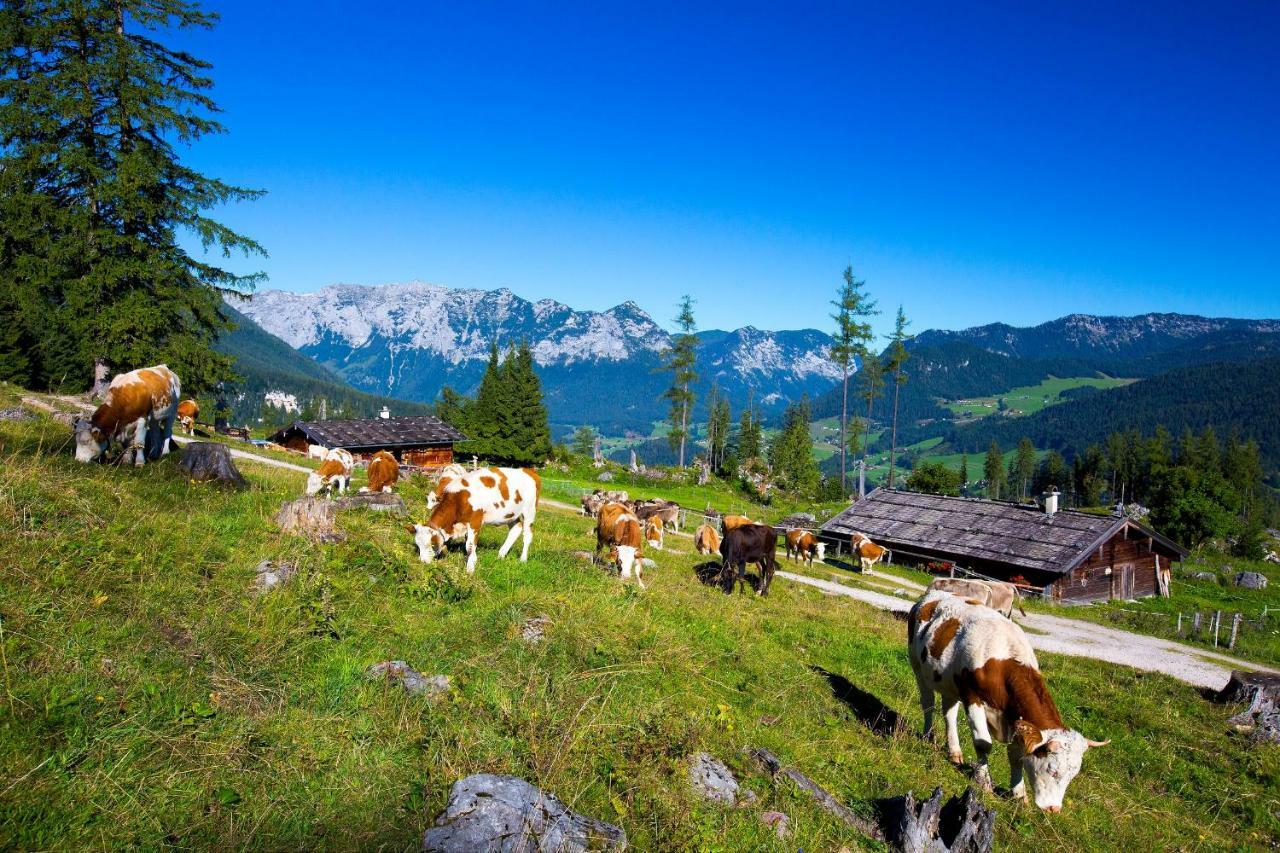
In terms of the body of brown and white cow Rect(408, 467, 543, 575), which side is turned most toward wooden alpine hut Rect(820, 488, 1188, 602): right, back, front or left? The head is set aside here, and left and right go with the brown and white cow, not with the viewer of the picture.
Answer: back

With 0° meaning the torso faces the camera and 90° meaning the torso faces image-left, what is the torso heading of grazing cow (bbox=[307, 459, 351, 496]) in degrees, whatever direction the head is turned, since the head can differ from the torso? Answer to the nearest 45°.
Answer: approximately 45°

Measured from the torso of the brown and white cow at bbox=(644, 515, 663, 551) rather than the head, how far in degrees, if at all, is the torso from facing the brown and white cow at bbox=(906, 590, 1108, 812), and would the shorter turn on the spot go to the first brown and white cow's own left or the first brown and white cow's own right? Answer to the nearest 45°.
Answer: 0° — it already faces it

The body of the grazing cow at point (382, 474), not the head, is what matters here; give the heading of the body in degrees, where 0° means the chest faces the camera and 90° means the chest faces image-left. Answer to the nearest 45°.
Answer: approximately 45°

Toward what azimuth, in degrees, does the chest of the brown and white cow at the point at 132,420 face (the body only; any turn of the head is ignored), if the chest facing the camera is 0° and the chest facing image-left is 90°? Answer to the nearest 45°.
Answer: approximately 45°

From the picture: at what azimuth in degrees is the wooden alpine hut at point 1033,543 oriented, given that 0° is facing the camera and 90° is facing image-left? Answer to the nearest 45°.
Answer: approximately 315°

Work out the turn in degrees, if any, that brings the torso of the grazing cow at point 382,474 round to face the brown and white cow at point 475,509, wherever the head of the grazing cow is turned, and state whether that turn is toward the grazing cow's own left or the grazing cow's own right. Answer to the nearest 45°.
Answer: approximately 45° to the grazing cow's own left

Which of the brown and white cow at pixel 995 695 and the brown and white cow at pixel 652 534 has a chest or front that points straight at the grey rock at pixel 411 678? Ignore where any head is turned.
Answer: the brown and white cow at pixel 652 534
